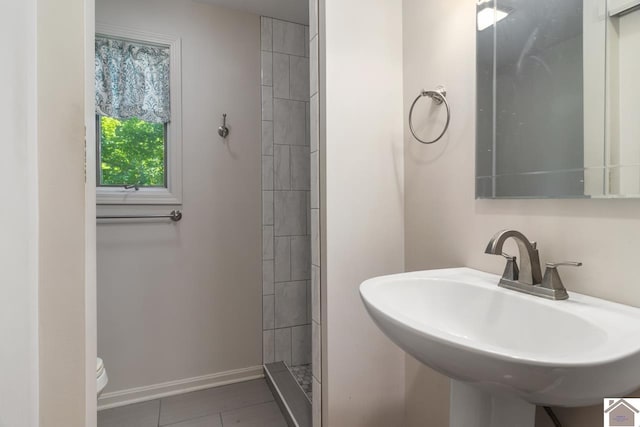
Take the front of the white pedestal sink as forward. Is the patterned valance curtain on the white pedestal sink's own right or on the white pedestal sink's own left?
on the white pedestal sink's own right

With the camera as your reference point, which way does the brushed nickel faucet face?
facing the viewer and to the left of the viewer

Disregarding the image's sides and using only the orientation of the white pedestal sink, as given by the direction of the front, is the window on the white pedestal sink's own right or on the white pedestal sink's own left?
on the white pedestal sink's own right

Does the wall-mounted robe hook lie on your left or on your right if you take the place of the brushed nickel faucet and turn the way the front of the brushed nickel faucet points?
on your right

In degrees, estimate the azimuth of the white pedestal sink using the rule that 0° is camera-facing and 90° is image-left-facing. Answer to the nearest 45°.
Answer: approximately 45°
